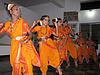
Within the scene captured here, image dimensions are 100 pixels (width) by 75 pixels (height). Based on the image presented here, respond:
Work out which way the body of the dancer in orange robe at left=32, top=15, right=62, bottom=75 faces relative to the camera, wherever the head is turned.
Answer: toward the camera

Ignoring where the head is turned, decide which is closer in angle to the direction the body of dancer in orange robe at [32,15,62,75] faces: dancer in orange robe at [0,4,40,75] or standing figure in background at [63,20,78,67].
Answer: the dancer in orange robe

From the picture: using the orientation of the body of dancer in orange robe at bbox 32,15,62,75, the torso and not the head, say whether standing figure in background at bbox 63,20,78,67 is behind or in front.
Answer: behind

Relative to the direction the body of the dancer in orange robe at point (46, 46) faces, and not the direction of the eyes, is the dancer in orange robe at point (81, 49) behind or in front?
behind
